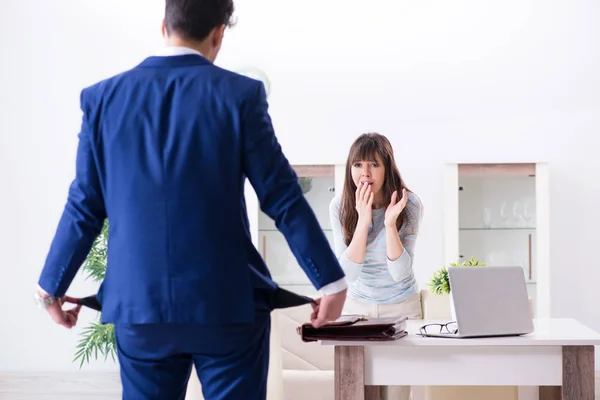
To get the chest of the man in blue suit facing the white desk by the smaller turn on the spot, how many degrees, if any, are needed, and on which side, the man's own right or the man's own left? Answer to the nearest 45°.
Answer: approximately 45° to the man's own right

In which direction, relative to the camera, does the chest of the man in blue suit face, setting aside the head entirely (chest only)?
away from the camera

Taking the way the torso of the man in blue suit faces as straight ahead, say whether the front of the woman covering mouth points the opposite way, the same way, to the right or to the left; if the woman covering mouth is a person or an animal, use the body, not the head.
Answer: the opposite way

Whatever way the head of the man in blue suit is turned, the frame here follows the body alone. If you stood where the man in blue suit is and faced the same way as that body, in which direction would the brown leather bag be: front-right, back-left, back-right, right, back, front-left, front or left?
front-right

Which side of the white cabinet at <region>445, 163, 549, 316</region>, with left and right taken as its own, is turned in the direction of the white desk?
front

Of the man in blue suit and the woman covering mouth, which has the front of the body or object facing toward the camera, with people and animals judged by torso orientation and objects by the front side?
the woman covering mouth

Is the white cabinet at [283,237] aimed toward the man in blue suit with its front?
yes

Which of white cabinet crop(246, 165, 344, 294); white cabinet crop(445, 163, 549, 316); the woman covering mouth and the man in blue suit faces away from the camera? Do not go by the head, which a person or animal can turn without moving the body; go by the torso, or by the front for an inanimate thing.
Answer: the man in blue suit

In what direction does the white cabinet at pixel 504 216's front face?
toward the camera

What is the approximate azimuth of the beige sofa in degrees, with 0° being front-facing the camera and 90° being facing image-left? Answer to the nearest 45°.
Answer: approximately 0°

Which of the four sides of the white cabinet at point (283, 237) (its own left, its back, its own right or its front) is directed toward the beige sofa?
front

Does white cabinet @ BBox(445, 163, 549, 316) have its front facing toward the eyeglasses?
yes

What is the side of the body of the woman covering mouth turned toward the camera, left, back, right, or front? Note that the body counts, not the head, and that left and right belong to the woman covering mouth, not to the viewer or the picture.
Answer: front
